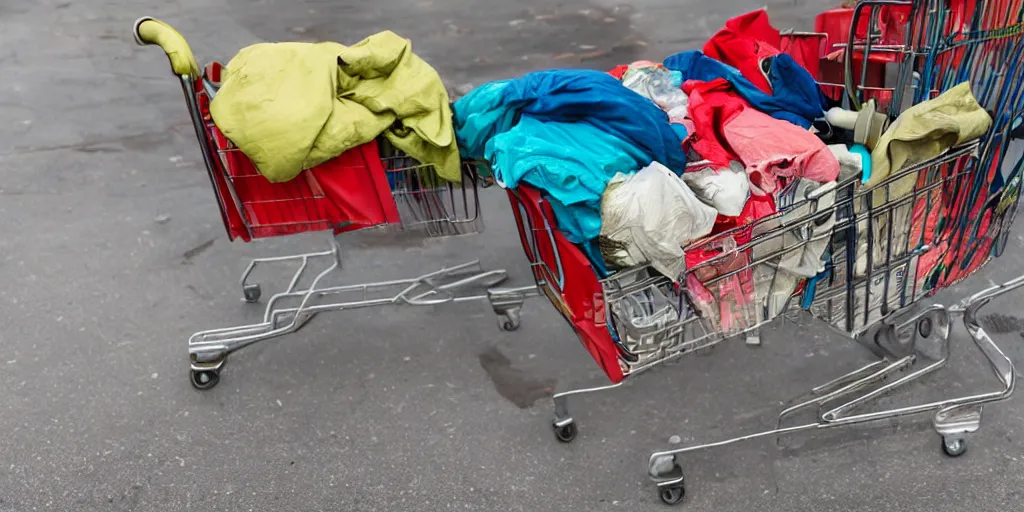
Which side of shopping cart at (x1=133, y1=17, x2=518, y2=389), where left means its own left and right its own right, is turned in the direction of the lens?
right

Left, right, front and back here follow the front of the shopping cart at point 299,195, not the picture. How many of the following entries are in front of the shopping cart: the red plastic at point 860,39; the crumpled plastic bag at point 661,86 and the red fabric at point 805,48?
3

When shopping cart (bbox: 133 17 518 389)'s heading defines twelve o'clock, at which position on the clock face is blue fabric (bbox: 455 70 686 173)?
The blue fabric is roughly at 1 o'clock from the shopping cart.

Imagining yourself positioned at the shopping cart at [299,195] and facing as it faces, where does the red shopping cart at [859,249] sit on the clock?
The red shopping cart is roughly at 1 o'clock from the shopping cart.

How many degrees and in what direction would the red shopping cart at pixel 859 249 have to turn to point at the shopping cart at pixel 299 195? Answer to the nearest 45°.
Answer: approximately 45° to its right

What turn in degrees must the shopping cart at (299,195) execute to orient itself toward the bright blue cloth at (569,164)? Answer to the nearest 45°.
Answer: approximately 45° to its right

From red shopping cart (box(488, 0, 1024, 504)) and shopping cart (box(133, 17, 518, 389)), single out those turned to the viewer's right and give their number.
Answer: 1

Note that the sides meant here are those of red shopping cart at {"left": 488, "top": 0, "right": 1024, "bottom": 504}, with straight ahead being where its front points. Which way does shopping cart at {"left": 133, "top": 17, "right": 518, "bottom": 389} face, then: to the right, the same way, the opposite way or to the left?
the opposite way

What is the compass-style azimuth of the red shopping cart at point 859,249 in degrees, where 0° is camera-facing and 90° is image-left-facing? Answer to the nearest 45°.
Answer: approximately 45°

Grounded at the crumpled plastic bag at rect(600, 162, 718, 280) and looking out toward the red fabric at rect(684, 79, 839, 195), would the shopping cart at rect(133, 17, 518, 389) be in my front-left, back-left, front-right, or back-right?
back-left

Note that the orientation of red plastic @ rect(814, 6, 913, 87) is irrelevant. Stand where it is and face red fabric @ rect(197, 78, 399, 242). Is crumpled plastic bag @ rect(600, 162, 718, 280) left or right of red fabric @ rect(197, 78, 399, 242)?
left
